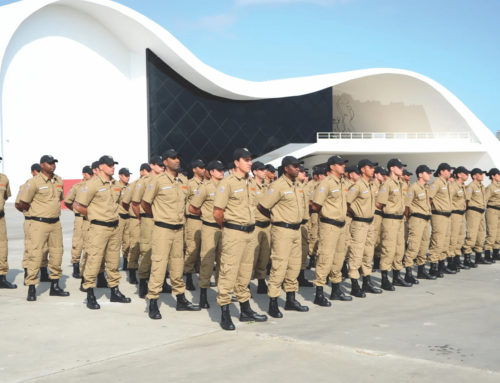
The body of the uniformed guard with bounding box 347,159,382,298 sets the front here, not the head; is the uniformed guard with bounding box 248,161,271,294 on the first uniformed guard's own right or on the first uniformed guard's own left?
on the first uniformed guard's own right

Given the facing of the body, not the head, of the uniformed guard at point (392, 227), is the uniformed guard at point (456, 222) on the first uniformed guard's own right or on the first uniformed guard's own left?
on the first uniformed guard's own left

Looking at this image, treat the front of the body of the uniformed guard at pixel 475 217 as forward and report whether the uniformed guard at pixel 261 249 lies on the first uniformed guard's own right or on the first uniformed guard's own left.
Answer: on the first uniformed guard's own right

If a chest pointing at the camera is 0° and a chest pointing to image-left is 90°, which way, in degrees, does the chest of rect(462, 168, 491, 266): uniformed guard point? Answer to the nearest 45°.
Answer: approximately 315°

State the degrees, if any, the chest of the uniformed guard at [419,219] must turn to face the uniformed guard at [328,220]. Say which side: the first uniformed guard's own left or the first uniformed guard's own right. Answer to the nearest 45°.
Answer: approximately 90° to the first uniformed guard's own right

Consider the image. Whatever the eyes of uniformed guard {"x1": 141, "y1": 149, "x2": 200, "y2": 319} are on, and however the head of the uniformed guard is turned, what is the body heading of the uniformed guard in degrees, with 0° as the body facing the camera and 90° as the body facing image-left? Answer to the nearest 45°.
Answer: approximately 315°
